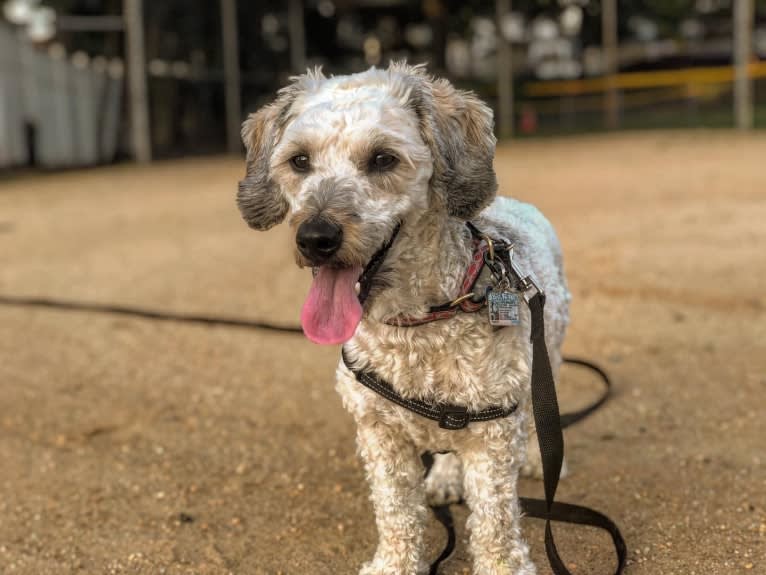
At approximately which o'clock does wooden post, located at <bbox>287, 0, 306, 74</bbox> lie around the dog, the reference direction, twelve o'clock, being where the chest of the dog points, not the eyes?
The wooden post is roughly at 6 o'clock from the dog.

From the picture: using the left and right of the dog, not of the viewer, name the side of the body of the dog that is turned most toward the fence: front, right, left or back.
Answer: back

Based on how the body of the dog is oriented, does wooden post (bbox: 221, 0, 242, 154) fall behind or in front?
behind

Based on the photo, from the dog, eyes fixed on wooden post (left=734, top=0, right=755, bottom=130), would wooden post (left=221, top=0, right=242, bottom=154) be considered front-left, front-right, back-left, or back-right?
front-left

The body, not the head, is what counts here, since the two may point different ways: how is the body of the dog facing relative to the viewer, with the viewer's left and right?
facing the viewer

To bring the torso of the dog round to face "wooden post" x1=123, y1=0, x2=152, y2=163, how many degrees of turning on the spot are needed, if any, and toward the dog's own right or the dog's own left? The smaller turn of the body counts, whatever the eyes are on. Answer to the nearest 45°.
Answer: approximately 180°

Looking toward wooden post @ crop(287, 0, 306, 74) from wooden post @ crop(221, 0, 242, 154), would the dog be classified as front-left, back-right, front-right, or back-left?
back-right
